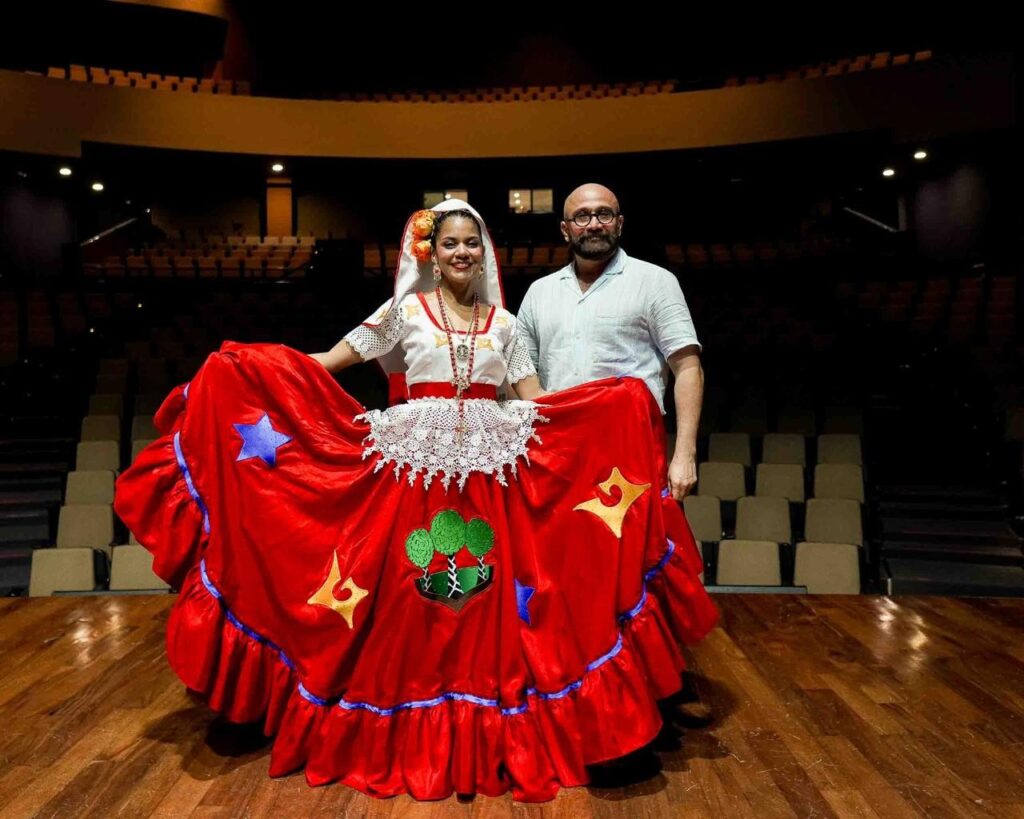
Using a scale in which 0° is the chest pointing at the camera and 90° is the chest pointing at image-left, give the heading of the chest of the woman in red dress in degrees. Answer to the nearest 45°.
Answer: approximately 0°
